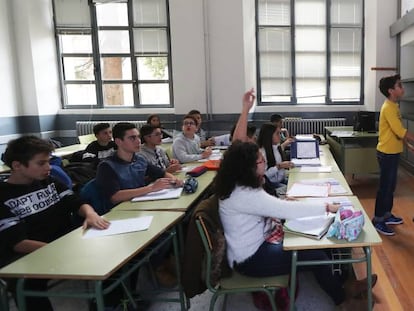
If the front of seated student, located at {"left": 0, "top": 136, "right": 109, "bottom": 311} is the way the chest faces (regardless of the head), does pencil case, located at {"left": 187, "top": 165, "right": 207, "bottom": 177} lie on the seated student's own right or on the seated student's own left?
on the seated student's own left

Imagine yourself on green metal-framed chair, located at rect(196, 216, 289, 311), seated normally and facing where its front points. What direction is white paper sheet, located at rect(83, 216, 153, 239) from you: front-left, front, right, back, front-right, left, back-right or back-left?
back

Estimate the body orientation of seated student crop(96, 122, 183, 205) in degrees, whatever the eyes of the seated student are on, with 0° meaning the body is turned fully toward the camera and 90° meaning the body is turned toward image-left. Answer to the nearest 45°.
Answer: approximately 315°

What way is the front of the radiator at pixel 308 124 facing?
toward the camera

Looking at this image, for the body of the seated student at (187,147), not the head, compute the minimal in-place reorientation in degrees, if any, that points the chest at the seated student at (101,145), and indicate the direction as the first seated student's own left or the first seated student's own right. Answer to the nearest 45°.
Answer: approximately 135° to the first seated student's own right

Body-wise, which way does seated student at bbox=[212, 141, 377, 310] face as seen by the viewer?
to the viewer's right

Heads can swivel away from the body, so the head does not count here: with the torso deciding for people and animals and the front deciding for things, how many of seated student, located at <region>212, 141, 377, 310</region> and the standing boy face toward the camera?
0

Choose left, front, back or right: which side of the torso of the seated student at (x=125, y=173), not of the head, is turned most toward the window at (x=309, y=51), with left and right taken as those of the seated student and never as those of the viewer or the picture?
left

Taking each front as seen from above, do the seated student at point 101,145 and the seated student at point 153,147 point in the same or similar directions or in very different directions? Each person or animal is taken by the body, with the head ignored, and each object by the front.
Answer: same or similar directions

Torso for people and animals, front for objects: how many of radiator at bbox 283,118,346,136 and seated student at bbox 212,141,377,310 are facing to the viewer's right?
1

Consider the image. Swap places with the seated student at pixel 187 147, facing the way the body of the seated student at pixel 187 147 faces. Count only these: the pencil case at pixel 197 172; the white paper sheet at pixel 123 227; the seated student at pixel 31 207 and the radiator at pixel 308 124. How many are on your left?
1

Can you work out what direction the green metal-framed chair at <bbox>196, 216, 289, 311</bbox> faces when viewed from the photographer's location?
facing to the right of the viewer

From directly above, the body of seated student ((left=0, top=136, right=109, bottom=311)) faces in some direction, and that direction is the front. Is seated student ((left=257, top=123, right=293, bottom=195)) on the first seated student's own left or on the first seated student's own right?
on the first seated student's own left

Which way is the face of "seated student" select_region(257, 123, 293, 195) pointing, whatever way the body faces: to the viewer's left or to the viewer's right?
to the viewer's right

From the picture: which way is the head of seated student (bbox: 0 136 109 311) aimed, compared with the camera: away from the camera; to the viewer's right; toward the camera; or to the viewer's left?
to the viewer's right
